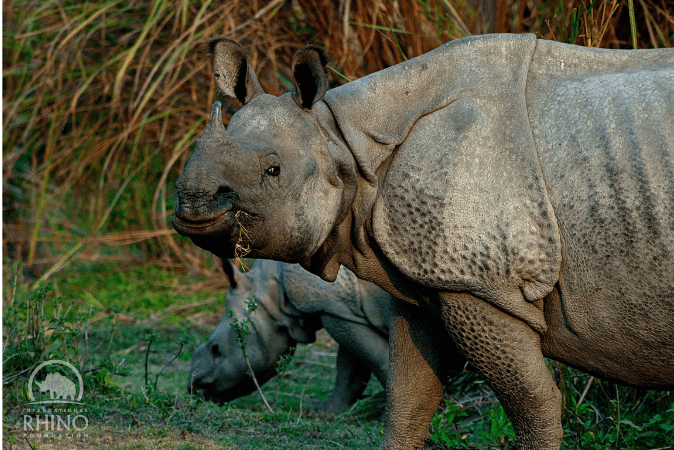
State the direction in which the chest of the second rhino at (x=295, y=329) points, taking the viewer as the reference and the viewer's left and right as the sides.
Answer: facing to the left of the viewer

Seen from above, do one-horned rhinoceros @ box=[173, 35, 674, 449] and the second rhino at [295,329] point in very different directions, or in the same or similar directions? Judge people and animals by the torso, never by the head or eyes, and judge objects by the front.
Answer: same or similar directions

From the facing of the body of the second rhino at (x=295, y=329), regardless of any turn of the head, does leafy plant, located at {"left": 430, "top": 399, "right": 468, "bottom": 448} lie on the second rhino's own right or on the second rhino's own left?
on the second rhino's own left

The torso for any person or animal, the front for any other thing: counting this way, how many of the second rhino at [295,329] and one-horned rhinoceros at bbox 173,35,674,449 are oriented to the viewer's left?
2

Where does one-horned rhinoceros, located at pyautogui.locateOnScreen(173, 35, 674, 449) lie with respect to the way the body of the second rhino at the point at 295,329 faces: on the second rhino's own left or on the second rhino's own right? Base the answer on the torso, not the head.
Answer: on the second rhino's own left

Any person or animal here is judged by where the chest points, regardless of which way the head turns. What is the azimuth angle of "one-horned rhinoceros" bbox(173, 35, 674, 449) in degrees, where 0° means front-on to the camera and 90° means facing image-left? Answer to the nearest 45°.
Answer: approximately 90°
